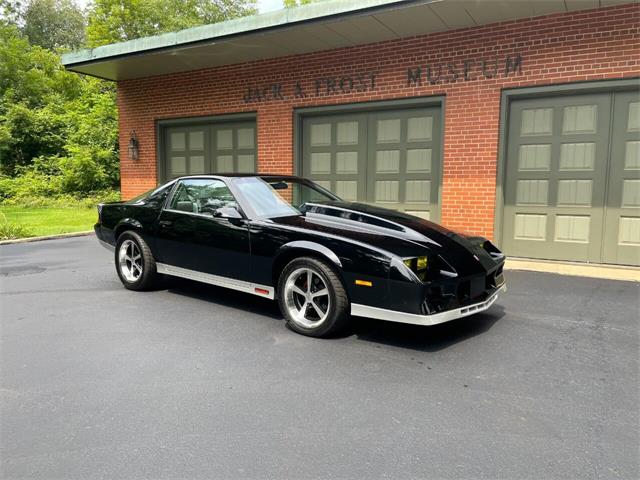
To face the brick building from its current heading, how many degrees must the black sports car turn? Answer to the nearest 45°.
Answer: approximately 90° to its left

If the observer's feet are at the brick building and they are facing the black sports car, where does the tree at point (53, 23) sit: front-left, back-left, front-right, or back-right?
back-right

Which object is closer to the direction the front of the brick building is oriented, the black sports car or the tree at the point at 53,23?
the black sports car

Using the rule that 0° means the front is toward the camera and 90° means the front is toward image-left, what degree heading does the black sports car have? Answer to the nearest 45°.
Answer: approximately 315°

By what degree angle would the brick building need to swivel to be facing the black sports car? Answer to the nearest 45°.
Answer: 0° — it already faces it

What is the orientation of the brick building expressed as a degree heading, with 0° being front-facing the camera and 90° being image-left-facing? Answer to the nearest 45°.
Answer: approximately 45°

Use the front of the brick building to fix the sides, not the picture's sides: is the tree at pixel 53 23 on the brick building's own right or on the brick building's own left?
on the brick building's own right

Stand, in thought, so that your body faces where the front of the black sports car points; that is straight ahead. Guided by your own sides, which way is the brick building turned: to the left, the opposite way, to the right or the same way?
to the right

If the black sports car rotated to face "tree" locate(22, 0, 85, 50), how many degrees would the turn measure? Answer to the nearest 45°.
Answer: approximately 180°
